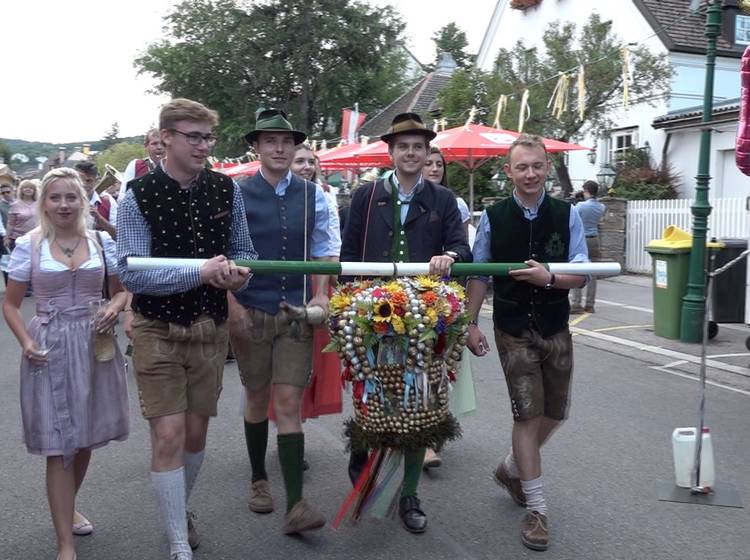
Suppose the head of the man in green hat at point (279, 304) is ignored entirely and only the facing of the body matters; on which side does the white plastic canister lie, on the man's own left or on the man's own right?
on the man's own left

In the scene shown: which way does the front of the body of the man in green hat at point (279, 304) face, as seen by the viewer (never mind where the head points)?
toward the camera

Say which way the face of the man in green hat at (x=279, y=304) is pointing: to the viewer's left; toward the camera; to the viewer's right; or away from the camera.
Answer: toward the camera

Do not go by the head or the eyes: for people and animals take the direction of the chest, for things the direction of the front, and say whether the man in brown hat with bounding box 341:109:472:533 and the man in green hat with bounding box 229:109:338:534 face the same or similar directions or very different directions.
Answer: same or similar directions

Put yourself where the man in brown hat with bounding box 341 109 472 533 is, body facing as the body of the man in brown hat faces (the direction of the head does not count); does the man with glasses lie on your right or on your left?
on your right

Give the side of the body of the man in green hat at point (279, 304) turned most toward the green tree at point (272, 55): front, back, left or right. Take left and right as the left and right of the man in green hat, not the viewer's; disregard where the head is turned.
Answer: back

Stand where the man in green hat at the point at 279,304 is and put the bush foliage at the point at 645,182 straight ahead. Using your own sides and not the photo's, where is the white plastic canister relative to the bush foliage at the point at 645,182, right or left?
right

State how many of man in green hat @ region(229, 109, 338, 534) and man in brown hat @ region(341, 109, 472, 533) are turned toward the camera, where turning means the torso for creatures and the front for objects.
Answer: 2

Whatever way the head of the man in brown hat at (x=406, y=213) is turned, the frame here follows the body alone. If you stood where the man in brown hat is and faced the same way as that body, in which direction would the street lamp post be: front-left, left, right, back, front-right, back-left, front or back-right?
back-left

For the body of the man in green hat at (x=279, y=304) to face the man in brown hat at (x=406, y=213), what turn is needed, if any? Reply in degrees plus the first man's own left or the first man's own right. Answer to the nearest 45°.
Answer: approximately 90° to the first man's own left

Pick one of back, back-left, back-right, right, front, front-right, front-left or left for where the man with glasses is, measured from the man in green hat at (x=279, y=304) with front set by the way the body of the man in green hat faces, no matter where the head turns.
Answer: front-right
